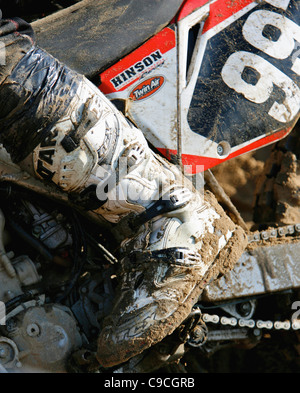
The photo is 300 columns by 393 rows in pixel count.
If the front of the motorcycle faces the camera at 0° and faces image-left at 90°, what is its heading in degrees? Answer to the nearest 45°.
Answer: approximately 90°
